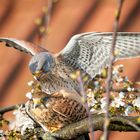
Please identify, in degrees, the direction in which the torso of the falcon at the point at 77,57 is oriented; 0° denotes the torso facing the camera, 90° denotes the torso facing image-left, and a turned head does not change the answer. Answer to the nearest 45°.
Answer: approximately 45°
